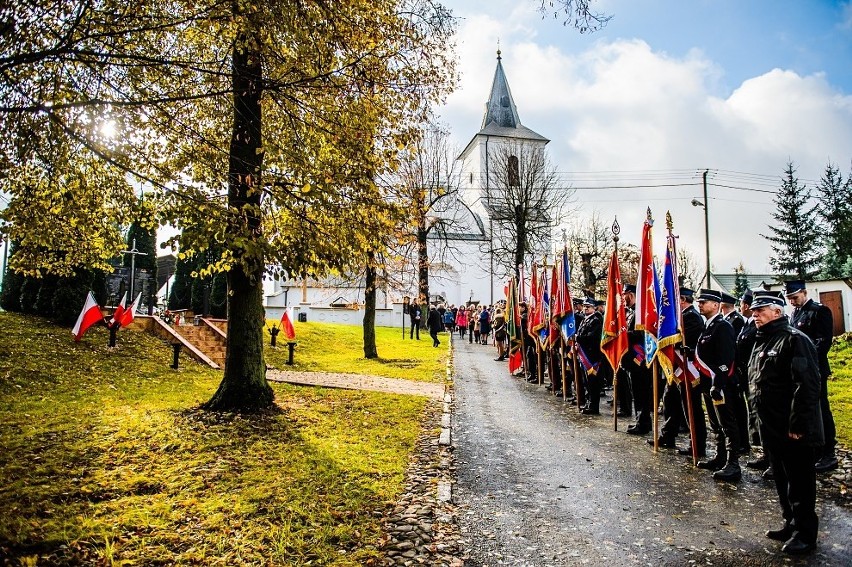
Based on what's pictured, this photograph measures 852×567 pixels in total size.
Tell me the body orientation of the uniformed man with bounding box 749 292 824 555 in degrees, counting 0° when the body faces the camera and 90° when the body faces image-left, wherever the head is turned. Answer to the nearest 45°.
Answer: approximately 45°

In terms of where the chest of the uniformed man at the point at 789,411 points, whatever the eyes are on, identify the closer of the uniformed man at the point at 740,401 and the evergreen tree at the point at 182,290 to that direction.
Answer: the evergreen tree

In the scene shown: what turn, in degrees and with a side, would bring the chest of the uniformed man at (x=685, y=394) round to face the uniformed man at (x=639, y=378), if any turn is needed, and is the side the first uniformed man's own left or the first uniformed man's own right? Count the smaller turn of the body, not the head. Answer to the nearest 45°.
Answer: approximately 90° to the first uniformed man's own right

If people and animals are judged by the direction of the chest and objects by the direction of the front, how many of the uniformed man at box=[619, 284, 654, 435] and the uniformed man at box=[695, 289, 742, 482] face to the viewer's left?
2

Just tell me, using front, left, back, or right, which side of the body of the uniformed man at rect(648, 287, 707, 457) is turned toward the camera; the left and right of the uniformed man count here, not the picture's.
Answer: left

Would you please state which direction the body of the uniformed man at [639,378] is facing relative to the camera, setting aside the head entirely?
to the viewer's left

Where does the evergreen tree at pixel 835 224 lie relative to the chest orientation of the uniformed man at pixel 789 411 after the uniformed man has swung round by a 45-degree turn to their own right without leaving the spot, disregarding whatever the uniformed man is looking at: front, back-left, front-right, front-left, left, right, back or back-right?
right

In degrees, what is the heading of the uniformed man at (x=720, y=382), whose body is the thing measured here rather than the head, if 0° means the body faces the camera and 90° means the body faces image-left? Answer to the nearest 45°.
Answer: approximately 90°

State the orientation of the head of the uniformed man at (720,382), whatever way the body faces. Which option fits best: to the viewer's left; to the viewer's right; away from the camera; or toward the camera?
to the viewer's left

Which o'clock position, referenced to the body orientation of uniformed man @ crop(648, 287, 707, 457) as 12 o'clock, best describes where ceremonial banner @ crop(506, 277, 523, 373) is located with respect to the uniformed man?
The ceremonial banner is roughly at 2 o'clock from the uniformed man.
